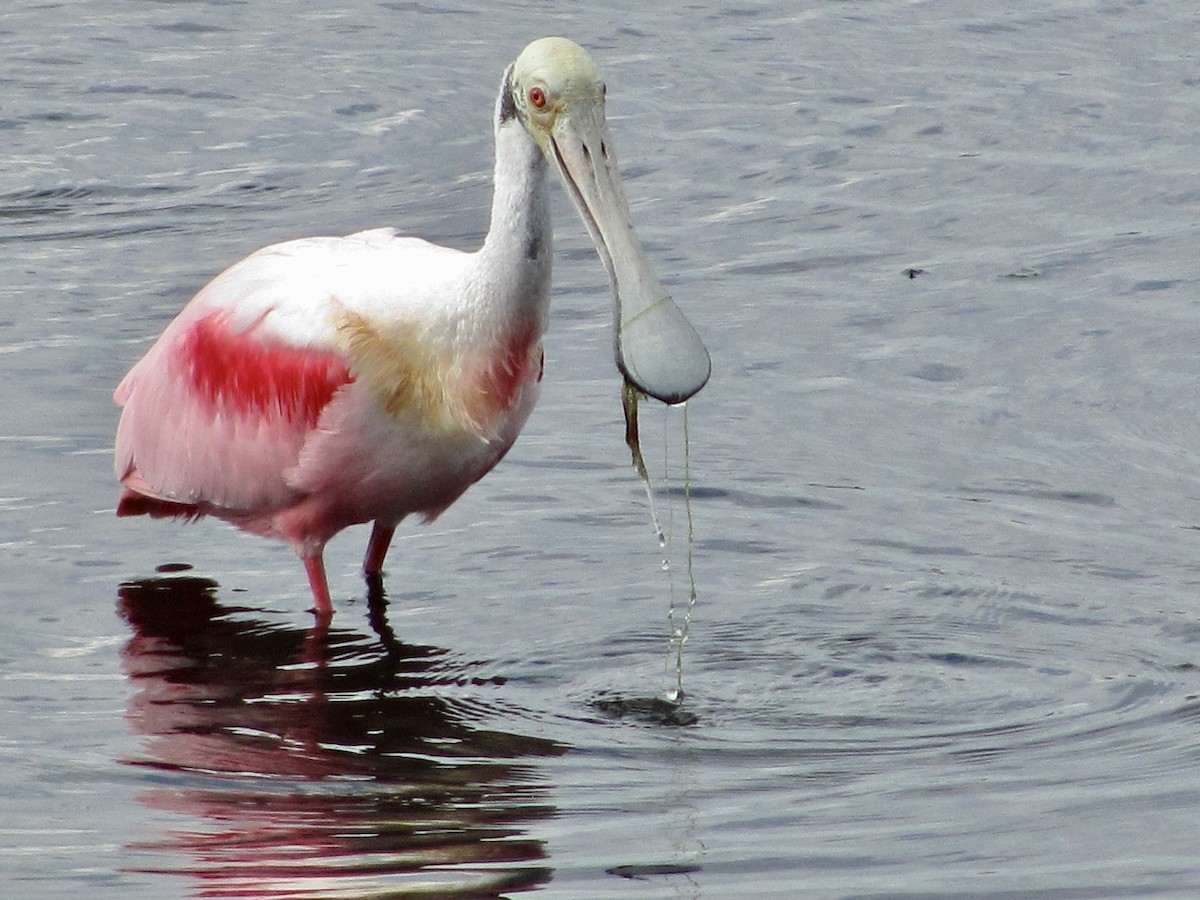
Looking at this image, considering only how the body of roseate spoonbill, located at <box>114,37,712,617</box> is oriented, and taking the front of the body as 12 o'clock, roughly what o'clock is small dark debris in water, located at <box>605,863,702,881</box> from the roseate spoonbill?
The small dark debris in water is roughly at 1 o'clock from the roseate spoonbill.

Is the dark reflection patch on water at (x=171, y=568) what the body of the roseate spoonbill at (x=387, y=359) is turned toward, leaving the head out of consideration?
no

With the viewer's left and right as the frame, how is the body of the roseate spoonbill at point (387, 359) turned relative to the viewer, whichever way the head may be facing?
facing the viewer and to the right of the viewer

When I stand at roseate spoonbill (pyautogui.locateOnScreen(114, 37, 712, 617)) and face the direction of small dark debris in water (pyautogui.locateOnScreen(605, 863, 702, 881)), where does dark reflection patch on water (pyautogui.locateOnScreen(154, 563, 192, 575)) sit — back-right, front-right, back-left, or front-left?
back-right

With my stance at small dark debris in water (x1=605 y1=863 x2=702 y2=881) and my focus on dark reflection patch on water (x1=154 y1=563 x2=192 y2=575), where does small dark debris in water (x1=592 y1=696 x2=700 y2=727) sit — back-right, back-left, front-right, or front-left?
front-right

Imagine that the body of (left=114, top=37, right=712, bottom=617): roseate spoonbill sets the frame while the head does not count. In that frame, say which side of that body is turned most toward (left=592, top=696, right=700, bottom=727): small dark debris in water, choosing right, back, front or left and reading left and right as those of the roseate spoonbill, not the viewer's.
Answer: front
